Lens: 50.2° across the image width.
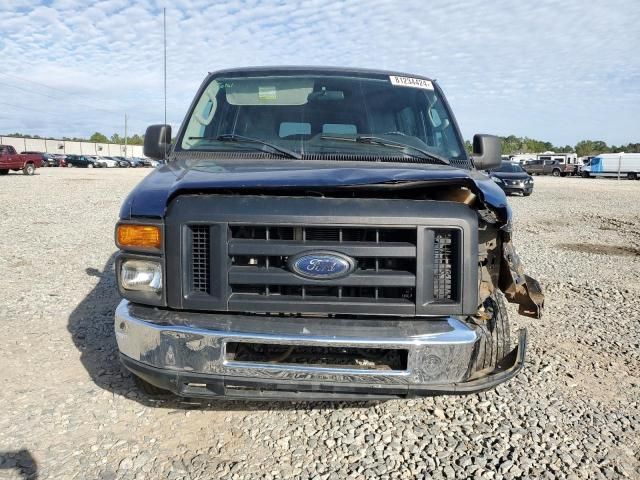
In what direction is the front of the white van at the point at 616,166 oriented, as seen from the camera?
facing to the left of the viewer

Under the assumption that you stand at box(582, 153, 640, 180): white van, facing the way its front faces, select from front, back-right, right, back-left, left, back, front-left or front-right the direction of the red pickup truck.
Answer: front-left
